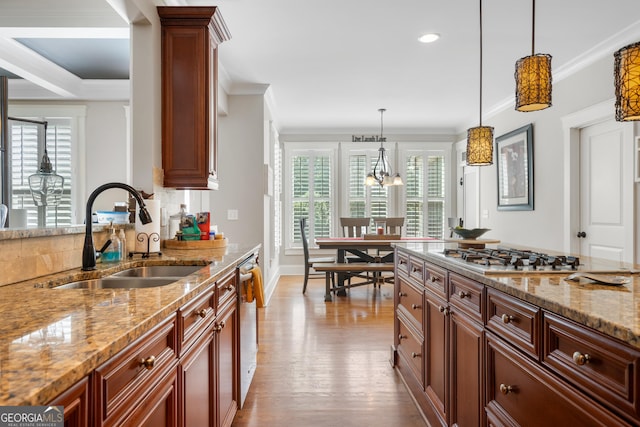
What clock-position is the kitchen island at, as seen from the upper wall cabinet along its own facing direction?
The kitchen island is roughly at 2 o'clock from the upper wall cabinet.

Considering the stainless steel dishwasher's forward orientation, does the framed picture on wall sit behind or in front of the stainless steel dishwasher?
in front

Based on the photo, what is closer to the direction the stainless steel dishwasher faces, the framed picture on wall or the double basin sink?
the framed picture on wall

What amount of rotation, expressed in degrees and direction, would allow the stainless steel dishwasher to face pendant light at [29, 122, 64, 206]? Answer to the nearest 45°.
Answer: approximately 135° to its left

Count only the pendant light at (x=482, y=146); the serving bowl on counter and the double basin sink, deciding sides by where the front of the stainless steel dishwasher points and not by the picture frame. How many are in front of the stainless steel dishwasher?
2

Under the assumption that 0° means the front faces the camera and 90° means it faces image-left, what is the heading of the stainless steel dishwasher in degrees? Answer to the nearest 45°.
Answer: approximately 270°

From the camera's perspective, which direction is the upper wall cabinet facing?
to the viewer's right

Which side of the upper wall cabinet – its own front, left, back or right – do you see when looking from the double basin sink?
right

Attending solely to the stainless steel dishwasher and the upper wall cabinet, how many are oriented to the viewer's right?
2
